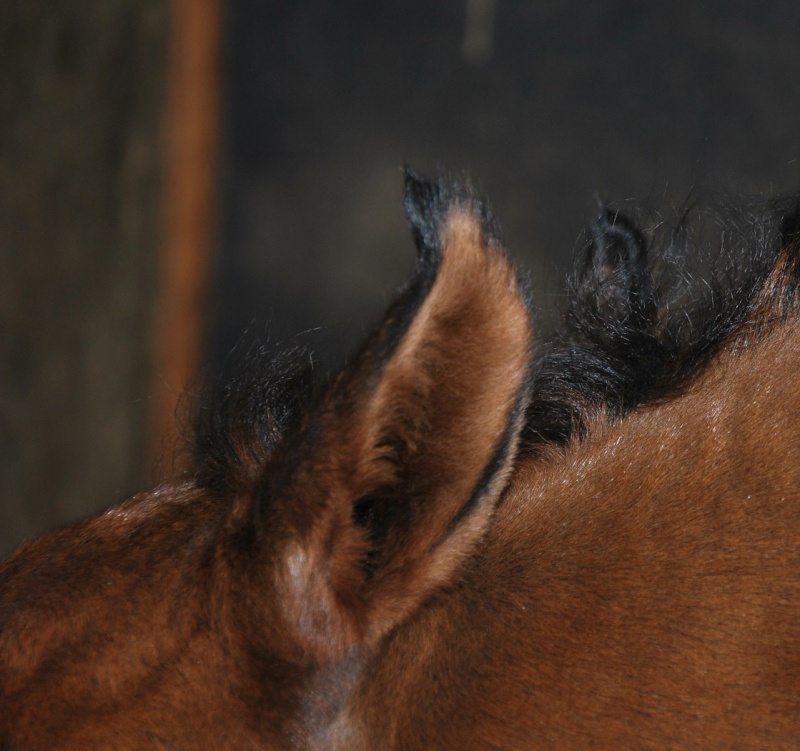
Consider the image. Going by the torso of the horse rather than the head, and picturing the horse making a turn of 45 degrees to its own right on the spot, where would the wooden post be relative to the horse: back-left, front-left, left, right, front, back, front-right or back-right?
front-right

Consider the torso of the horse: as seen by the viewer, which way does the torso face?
to the viewer's left
